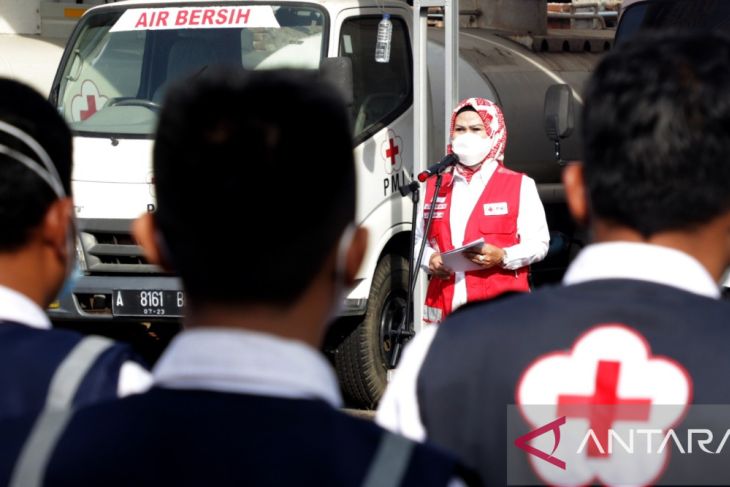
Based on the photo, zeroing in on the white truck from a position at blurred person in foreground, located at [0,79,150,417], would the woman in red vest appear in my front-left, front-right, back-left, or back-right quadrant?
front-right

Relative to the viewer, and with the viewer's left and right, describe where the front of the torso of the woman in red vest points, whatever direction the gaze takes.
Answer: facing the viewer and to the left of the viewer

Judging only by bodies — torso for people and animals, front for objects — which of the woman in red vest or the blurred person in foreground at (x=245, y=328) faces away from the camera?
the blurred person in foreground

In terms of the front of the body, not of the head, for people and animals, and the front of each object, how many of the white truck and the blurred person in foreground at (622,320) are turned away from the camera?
1

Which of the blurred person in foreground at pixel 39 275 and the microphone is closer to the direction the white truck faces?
the blurred person in foreground

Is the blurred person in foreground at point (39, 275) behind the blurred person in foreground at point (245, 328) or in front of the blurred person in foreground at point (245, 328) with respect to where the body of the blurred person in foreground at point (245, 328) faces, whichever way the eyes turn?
in front

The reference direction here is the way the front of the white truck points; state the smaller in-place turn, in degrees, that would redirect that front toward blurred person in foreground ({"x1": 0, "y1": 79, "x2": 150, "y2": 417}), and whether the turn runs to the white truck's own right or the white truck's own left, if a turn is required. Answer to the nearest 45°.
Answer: approximately 45° to the white truck's own left

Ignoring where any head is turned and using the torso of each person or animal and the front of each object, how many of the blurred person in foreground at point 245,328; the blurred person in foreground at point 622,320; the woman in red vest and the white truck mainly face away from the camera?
2

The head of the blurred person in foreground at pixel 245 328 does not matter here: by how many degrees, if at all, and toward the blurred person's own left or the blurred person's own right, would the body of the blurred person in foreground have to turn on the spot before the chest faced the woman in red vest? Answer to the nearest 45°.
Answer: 0° — they already face them

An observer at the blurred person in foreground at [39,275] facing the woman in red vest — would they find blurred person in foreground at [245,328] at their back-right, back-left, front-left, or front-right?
back-right

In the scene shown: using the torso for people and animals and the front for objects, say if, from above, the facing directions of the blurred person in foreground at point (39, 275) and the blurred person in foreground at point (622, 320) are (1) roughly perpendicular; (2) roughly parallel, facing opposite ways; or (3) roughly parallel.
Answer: roughly parallel

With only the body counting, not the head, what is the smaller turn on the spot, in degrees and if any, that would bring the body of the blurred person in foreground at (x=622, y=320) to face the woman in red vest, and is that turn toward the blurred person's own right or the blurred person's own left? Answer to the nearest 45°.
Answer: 0° — they already face them

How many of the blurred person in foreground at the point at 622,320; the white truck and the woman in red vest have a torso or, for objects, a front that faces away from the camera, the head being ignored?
1

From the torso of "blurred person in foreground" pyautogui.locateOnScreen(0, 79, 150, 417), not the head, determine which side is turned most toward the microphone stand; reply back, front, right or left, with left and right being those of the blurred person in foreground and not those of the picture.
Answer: front

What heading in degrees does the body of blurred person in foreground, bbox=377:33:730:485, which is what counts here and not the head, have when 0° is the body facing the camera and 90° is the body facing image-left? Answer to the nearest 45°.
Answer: approximately 180°

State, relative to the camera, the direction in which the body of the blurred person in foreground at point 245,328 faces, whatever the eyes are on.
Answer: away from the camera

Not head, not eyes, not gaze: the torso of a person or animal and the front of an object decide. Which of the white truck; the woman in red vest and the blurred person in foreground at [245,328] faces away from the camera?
the blurred person in foreground

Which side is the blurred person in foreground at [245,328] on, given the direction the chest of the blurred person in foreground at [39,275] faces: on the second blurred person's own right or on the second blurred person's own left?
on the second blurred person's own right

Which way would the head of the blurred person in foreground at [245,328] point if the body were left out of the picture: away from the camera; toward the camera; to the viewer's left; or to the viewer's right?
away from the camera

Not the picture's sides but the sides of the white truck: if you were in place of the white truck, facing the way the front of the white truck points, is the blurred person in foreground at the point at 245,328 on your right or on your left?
on your left
